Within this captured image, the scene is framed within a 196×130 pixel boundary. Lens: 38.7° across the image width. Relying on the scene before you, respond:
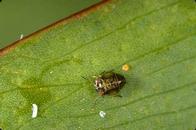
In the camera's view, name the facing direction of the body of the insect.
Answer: to the viewer's left
